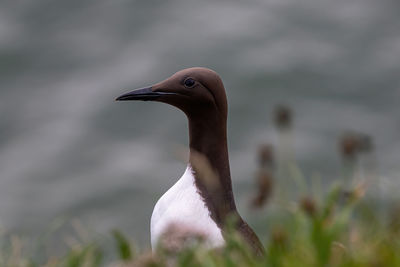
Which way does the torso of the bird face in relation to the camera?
to the viewer's left
